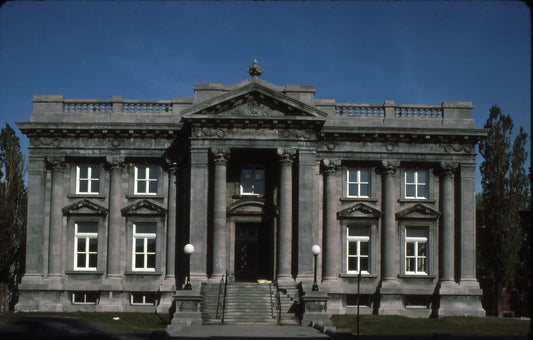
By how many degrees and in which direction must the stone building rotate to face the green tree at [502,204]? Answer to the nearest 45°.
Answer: approximately 135° to its left

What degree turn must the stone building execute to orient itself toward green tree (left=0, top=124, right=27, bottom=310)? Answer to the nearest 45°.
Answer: approximately 135° to its right

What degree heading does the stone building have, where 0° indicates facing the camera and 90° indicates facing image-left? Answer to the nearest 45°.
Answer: approximately 0°
